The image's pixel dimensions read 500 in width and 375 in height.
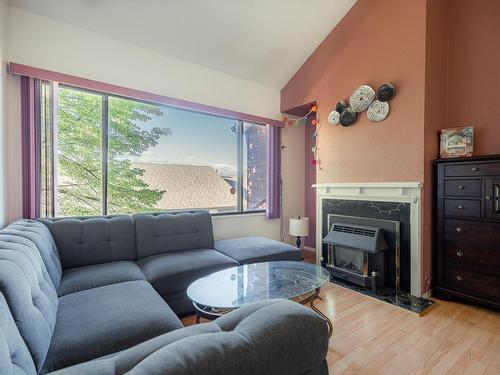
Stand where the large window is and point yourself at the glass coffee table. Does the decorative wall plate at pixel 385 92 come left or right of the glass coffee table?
left

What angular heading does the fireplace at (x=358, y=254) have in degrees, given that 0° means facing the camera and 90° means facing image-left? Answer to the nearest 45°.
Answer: approximately 45°
